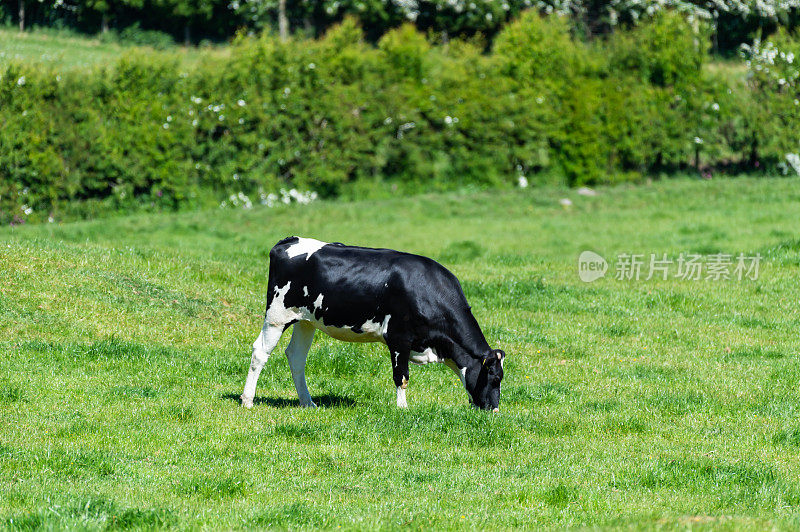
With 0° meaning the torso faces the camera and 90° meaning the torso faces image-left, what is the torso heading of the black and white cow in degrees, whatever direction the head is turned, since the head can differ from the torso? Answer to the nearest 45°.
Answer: approximately 270°

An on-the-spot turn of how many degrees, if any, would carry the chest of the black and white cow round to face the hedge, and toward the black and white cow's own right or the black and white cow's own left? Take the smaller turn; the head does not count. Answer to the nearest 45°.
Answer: approximately 90° to the black and white cow's own left
